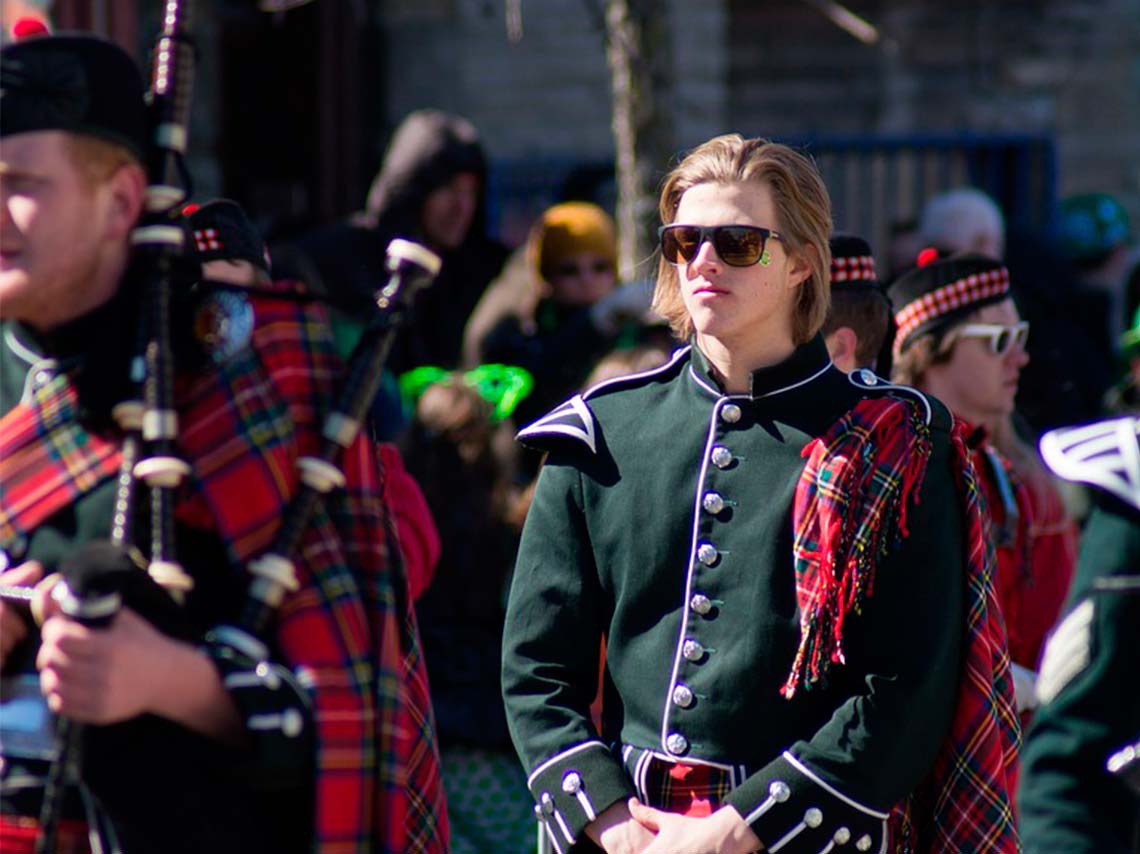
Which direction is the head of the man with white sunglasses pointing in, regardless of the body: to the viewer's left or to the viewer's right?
to the viewer's right

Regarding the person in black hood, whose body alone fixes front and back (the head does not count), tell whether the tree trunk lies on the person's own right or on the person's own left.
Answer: on the person's own left

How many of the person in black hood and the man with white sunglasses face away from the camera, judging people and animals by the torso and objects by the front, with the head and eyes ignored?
0

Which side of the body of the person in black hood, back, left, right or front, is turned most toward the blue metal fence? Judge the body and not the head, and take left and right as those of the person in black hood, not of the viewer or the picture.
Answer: left

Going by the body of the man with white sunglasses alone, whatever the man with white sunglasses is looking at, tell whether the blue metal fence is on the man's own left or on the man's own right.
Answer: on the man's own left

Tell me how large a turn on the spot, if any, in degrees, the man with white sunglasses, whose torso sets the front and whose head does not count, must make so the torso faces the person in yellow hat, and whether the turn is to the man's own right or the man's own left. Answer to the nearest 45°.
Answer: approximately 135° to the man's own left

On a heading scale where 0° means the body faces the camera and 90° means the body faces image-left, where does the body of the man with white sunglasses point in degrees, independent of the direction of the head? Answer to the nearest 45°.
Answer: approximately 270°

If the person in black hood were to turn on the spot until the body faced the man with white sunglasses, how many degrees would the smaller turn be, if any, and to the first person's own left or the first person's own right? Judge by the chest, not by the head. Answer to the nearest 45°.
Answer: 0° — they already face them

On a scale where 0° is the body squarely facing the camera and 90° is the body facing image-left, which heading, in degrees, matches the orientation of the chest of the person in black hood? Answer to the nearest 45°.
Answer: approximately 315°
